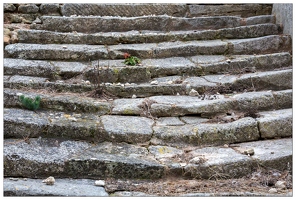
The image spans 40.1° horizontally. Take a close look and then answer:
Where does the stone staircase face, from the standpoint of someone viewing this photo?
facing the viewer
